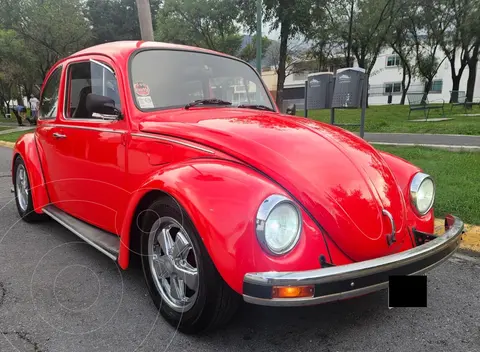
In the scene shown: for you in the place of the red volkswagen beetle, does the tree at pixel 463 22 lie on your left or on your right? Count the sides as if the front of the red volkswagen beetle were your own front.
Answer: on your left

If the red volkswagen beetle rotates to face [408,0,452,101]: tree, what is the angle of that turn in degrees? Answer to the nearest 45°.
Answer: approximately 90° to its left

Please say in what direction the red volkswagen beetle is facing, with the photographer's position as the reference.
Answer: facing the viewer and to the right of the viewer

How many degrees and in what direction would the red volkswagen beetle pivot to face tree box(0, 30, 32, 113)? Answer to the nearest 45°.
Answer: approximately 180°

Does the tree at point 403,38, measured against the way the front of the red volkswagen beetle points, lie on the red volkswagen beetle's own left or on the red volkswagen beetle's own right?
on the red volkswagen beetle's own left

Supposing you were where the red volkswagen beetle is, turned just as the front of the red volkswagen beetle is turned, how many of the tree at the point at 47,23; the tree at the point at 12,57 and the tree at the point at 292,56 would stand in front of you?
0

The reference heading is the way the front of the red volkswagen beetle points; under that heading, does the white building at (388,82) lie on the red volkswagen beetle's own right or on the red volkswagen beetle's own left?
on the red volkswagen beetle's own left

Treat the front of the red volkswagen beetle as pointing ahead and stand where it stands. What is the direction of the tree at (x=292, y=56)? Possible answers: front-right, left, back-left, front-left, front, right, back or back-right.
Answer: back-left

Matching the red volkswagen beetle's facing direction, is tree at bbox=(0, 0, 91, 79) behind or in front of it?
behind

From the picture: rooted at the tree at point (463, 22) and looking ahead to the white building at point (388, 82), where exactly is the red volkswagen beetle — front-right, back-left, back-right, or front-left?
back-left
